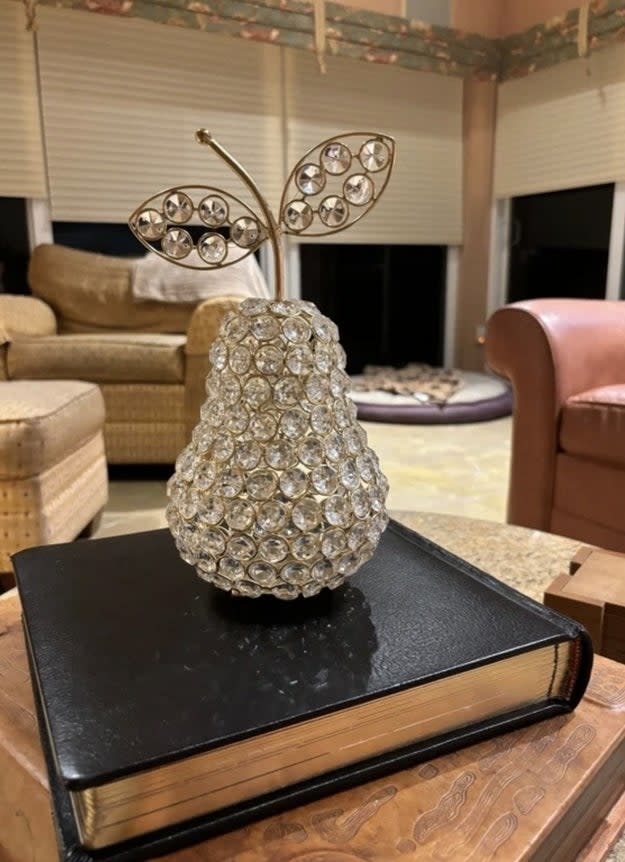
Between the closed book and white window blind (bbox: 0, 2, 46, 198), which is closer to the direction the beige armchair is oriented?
the closed book

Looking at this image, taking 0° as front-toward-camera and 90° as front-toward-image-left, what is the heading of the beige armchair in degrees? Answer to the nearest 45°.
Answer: approximately 0°

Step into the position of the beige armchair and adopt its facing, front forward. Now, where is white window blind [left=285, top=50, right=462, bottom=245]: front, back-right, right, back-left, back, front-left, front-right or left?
back-left

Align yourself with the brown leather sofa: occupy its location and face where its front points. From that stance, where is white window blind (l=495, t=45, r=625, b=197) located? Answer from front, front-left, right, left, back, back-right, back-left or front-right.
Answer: back-right

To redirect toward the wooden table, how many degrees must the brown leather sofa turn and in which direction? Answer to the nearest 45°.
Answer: approximately 45° to its left

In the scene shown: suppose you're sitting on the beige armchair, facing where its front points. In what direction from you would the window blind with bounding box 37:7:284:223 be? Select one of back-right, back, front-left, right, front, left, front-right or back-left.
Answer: back

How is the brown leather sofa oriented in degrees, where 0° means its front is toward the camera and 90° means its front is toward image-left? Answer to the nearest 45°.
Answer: approximately 45°

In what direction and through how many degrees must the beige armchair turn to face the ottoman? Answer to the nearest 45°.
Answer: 0° — it already faces it

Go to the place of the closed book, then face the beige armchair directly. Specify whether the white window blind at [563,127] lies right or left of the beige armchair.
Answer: right

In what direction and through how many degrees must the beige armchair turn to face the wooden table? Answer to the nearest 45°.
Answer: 0° — it already faces it
